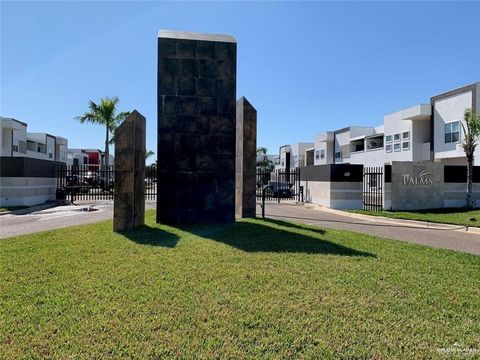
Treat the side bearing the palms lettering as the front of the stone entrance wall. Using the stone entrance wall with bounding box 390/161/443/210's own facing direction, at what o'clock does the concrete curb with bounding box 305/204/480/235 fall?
The concrete curb is roughly at 12 o'clock from the stone entrance wall.

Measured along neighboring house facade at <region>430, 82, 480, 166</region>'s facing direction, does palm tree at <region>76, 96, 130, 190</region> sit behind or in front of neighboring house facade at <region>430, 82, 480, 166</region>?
in front

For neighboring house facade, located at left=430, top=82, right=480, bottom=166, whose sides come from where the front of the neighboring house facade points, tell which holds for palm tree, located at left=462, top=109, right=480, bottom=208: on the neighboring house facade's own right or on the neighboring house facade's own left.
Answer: on the neighboring house facade's own left

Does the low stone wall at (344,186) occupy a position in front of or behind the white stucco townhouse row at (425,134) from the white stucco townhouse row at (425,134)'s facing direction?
in front

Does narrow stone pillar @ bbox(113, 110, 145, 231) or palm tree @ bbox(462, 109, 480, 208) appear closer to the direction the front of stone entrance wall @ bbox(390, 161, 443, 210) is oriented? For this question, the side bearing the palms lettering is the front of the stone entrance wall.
the narrow stone pillar

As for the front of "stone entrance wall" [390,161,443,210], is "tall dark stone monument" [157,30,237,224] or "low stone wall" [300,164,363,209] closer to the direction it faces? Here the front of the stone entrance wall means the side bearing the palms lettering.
the tall dark stone monument

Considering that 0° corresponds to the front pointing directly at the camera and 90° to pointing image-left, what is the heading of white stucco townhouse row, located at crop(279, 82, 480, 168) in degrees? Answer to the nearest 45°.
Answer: approximately 45°

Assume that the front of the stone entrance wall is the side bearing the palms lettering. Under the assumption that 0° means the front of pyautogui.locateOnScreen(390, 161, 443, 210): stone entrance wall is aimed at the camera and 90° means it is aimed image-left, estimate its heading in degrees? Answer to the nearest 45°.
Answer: approximately 0°

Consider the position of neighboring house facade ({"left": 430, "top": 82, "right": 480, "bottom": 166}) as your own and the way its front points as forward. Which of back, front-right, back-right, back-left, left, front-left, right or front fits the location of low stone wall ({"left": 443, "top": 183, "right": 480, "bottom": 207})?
front-left

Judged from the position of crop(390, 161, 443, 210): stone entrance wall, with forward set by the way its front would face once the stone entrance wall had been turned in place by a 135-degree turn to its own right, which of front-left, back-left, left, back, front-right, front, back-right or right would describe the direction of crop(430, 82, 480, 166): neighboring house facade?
front-right

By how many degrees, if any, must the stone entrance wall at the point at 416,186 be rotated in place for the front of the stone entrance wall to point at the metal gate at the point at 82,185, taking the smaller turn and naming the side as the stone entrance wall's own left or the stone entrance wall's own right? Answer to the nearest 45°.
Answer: approximately 90° to the stone entrance wall's own right
